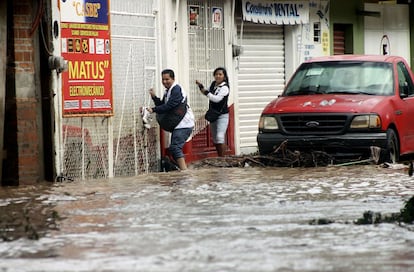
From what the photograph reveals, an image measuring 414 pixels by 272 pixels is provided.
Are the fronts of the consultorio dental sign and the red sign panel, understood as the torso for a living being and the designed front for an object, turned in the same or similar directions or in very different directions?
same or similar directions

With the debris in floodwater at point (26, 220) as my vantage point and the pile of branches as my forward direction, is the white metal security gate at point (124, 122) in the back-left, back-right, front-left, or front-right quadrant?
front-left

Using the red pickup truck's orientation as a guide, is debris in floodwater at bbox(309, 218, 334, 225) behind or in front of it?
in front

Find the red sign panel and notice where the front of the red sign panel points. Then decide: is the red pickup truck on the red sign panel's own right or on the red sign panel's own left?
on the red sign panel's own left

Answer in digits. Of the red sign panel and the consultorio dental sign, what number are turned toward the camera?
2

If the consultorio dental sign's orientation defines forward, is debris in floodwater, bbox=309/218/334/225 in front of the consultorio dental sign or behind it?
in front

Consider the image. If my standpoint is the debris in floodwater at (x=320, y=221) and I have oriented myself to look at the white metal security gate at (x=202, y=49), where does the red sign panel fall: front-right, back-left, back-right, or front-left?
front-left

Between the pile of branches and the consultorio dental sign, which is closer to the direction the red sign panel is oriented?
the pile of branches

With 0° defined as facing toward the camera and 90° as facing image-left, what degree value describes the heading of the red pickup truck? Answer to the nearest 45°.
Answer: approximately 45°

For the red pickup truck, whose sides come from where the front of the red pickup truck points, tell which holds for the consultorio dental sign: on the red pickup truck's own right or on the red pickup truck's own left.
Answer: on the red pickup truck's own right

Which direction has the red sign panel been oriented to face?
toward the camera

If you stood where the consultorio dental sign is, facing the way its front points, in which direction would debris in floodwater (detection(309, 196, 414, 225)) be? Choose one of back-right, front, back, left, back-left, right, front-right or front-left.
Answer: front
